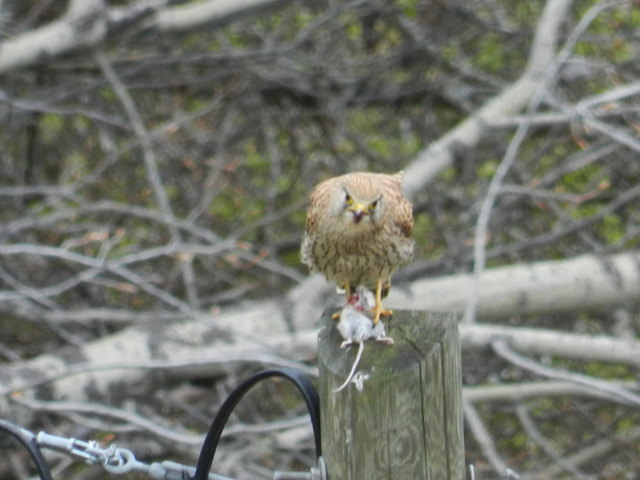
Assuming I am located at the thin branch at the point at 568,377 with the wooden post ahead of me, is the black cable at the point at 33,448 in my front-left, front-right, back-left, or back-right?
front-right

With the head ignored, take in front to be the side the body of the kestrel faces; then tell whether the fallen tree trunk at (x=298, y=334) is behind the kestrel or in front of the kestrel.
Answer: behind

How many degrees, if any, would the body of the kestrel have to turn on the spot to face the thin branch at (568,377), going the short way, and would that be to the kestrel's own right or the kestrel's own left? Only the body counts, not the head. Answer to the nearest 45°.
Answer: approximately 135° to the kestrel's own left

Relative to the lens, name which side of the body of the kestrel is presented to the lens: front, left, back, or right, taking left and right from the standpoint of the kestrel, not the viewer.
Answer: front
